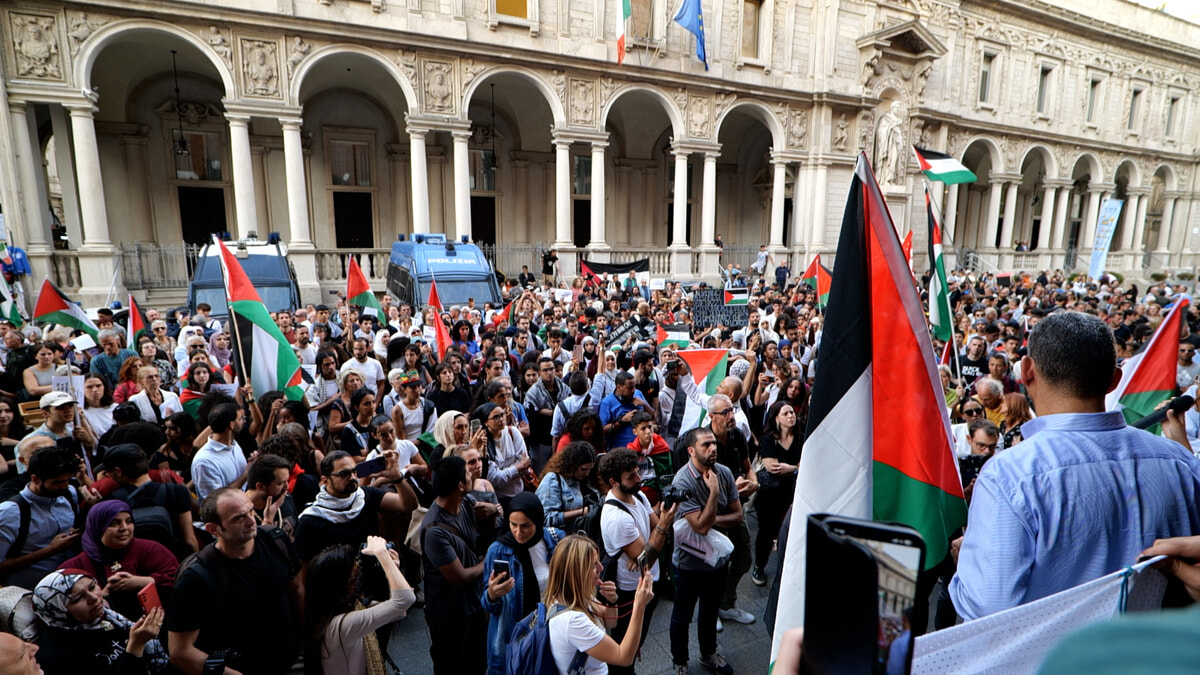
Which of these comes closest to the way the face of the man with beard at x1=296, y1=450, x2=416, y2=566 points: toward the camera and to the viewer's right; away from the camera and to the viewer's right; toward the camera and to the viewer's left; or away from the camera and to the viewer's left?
toward the camera and to the viewer's right

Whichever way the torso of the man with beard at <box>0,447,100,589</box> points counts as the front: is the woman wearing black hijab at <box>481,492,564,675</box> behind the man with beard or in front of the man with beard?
in front

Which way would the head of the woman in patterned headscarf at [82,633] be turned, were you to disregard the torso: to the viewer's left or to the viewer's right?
to the viewer's right

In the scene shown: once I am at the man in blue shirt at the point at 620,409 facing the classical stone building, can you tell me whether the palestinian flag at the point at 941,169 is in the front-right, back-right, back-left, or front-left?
front-right

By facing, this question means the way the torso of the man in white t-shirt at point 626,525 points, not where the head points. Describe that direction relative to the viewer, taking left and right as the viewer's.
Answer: facing to the right of the viewer

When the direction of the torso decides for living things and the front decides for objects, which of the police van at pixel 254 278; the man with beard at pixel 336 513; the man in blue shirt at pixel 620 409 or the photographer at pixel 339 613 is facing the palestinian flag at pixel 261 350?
the police van
